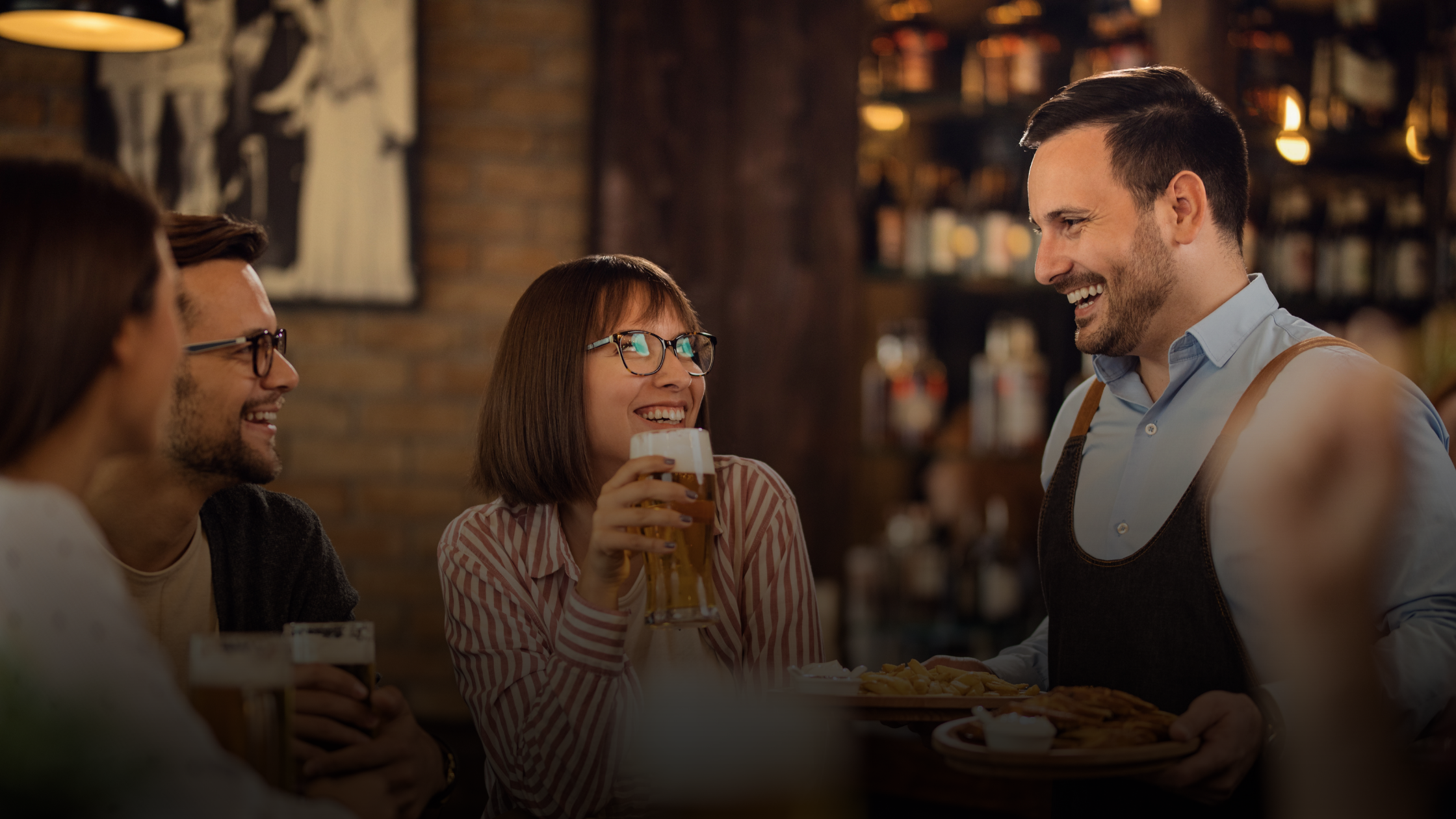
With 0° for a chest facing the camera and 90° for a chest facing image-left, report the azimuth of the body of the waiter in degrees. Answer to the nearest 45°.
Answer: approximately 45°

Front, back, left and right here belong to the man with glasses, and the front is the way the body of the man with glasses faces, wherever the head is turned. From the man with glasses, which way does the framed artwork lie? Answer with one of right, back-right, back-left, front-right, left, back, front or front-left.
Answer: back-left

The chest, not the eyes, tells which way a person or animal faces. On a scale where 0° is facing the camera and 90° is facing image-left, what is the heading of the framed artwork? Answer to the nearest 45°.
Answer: approximately 0°

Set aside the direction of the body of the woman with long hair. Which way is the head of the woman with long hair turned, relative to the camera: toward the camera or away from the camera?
away from the camera

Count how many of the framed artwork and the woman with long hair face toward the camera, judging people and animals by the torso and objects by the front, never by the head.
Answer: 1

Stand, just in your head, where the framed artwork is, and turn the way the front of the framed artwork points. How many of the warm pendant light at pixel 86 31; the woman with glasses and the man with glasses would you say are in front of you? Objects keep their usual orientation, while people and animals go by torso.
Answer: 3

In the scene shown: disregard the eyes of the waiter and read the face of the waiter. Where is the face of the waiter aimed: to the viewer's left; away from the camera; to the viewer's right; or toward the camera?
to the viewer's left

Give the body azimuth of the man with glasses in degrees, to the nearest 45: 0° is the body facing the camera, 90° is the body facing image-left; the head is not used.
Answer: approximately 315°
